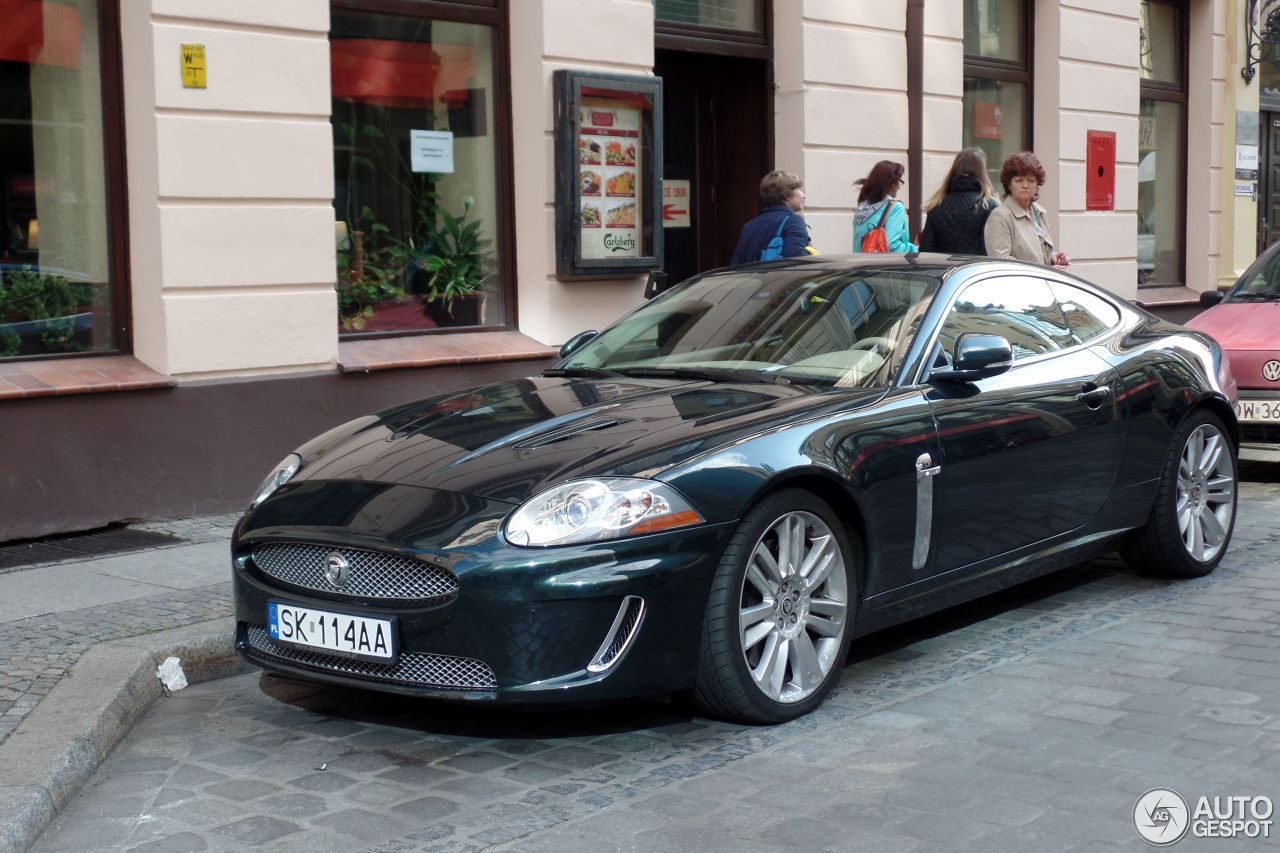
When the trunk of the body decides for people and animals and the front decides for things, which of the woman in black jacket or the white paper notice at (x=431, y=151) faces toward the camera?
the white paper notice

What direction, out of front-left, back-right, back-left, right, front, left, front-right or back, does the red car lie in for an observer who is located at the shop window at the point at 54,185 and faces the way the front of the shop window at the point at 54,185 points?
left

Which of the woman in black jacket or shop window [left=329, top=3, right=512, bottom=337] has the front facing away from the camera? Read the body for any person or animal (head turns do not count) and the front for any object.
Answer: the woman in black jacket

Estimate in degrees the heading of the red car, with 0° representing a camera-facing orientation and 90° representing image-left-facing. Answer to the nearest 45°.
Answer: approximately 45°

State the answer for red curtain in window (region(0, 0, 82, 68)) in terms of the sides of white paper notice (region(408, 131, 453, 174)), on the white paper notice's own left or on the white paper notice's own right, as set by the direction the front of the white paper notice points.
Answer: on the white paper notice's own right

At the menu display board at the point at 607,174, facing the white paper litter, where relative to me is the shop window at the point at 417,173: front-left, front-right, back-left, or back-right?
front-right

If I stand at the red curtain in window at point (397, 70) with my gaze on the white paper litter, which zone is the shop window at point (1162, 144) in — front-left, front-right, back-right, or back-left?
back-left

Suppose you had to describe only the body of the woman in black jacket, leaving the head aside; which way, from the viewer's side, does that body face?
away from the camera

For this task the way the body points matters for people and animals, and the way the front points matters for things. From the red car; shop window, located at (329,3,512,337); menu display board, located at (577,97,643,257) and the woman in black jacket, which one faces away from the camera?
the woman in black jacket

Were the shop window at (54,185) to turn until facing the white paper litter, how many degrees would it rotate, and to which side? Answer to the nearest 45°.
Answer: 0° — it already faces it

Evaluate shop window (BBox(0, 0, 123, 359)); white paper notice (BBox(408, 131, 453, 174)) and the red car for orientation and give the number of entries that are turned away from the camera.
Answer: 0

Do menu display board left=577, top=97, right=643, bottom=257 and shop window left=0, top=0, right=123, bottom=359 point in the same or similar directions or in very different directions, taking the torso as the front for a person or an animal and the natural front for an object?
same or similar directions

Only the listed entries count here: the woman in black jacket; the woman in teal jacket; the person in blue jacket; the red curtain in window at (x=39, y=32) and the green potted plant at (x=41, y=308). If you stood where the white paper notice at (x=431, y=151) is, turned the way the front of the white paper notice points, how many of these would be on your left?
3

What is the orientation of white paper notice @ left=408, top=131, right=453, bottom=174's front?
toward the camera

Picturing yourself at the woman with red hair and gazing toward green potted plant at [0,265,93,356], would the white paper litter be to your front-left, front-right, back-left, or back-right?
front-left

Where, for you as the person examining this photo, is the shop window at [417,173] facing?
facing the viewer

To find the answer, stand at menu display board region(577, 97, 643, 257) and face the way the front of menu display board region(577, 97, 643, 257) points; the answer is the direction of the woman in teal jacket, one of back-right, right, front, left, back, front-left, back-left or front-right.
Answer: left

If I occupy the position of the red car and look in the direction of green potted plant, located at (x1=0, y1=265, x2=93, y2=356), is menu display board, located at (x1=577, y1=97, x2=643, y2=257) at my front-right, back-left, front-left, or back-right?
front-right

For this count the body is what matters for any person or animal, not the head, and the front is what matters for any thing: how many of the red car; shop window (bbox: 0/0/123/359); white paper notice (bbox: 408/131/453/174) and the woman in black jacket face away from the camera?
1
